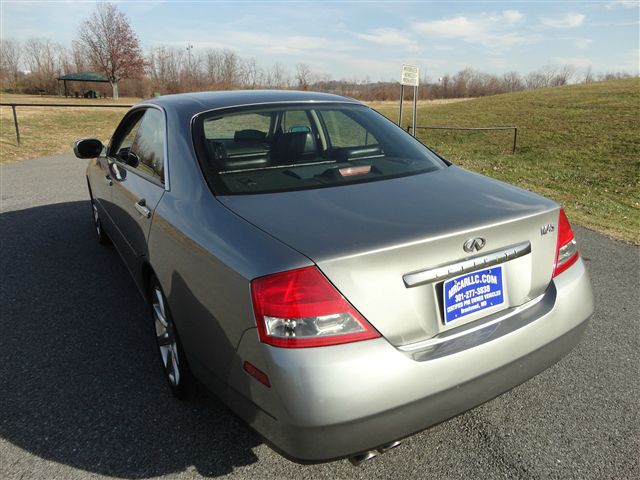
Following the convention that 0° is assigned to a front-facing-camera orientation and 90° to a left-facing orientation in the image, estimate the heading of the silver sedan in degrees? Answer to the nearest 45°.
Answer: approximately 135°
